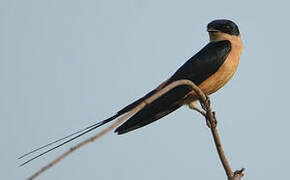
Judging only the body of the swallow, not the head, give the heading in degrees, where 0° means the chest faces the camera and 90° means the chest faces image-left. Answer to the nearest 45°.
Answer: approximately 270°
